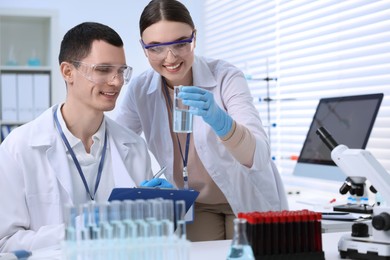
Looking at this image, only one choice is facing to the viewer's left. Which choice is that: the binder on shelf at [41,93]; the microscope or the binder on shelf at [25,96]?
the microscope

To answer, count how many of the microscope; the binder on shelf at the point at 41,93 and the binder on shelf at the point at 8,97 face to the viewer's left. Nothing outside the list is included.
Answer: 1

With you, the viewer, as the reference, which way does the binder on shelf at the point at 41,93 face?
facing the viewer

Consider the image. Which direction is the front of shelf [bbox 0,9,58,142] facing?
toward the camera

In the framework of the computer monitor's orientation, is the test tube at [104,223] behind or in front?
in front

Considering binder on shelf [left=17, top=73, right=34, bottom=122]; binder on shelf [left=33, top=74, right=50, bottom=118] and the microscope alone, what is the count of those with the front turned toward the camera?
2

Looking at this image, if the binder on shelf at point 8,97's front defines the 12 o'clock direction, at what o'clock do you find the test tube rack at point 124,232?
The test tube rack is roughly at 12 o'clock from the binder on shelf.

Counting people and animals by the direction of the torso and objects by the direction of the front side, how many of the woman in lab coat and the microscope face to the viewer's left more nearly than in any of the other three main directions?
1

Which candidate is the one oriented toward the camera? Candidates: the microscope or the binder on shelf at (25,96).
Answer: the binder on shelf

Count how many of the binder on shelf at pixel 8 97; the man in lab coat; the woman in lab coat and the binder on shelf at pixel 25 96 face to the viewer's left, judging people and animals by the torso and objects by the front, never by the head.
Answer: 0

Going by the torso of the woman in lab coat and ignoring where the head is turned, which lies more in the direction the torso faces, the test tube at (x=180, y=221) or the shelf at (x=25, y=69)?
the test tube

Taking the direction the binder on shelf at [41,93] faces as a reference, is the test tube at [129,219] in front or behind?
in front

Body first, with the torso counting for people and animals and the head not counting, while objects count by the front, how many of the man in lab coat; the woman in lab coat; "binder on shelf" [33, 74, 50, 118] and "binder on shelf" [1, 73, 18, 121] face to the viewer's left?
0

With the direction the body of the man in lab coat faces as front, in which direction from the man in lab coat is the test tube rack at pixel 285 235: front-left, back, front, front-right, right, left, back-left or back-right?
front

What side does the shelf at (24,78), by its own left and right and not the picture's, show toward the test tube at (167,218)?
front
